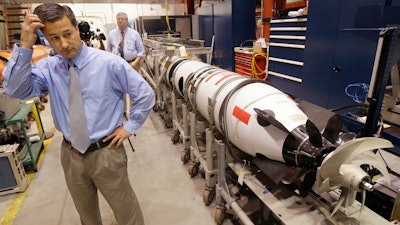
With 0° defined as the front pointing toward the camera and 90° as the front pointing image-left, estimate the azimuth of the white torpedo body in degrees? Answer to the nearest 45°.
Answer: approximately 135°

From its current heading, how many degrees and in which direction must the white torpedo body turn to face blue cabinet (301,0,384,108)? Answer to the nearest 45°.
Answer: approximately 45° to its right

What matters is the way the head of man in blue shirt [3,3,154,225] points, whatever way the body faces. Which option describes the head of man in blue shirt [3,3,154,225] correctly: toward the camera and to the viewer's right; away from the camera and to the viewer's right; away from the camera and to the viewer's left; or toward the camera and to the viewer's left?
toward the camera and to the viewer's right

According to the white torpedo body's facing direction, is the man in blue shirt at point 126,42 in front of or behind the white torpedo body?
in front

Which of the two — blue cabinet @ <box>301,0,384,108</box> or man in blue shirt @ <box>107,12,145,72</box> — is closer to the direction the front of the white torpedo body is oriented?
the man in blue shirt

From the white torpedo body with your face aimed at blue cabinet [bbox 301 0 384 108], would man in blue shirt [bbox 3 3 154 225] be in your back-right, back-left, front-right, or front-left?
back-left
